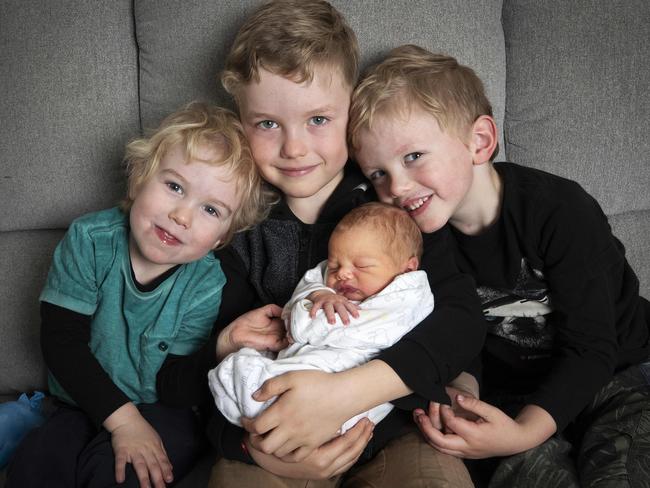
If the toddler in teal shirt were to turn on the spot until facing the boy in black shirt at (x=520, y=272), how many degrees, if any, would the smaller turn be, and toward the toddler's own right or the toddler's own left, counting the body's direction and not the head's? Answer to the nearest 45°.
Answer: approximately 90° to the toddler's own left

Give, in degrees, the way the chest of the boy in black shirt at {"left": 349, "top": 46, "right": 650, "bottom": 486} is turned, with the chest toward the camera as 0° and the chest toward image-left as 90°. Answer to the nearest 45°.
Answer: approximately 45°
